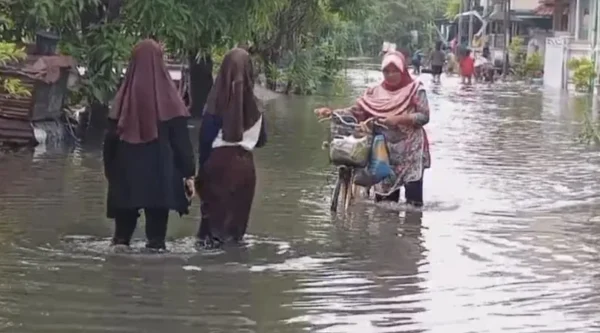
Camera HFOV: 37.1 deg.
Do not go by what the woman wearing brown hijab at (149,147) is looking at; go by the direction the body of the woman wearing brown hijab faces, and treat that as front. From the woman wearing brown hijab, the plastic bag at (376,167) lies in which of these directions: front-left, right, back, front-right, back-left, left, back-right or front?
front-right

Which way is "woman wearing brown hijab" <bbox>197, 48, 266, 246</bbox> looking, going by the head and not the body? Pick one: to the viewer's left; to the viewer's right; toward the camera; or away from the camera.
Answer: away from the camera

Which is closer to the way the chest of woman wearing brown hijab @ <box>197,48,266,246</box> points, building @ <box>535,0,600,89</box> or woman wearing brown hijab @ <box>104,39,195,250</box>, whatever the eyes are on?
the building

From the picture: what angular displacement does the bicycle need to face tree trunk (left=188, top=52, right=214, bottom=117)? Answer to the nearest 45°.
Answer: approximately 135° to its right

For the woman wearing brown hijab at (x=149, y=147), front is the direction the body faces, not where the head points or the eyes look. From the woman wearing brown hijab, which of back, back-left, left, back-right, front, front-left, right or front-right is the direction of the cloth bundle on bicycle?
front-right

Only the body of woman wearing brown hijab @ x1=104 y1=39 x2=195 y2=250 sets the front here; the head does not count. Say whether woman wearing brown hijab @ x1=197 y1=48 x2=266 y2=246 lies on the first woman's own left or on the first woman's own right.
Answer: on the first woman's own right

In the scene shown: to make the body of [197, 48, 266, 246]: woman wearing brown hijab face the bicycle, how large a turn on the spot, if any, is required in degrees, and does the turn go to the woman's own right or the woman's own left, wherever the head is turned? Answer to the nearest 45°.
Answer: approximately 45° to the woman's own right

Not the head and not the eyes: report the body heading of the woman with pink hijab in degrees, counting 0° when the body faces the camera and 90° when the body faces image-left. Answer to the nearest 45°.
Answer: approximately 45°

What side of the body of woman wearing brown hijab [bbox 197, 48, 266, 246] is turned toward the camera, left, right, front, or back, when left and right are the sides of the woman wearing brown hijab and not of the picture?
back

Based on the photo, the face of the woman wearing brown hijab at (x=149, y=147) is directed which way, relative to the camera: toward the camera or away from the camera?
away from the camera

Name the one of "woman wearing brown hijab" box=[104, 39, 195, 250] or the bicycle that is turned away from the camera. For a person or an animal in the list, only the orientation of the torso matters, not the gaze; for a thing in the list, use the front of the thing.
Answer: the woman wearing brown hijab

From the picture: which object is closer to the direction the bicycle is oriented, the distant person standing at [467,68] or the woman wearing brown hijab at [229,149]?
the woman wearing brown hijab

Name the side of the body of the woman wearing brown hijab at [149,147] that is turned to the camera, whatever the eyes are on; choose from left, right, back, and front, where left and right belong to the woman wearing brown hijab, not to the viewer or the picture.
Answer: back
